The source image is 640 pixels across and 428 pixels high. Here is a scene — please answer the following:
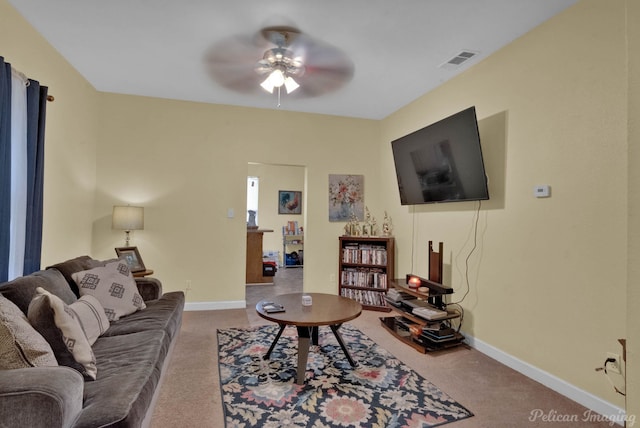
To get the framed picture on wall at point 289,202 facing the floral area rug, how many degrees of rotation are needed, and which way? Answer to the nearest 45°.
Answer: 0° — it already faces it

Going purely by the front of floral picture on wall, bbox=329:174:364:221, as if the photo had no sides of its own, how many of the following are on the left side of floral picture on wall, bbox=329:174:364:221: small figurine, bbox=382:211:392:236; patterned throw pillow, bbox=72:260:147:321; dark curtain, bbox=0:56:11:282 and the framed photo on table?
1

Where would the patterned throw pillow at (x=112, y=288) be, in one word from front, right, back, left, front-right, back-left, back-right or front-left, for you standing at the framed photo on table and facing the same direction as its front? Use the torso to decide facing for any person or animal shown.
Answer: front-right

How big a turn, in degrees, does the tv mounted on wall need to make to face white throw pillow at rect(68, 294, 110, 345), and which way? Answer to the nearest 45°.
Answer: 0° — it already faces it

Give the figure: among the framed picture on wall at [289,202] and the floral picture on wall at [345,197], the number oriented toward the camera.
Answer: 2

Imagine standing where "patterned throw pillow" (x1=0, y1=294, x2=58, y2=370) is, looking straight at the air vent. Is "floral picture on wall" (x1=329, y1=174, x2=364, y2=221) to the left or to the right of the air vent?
left

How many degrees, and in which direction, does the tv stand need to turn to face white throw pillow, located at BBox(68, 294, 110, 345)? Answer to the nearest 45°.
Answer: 0° — it already faces it

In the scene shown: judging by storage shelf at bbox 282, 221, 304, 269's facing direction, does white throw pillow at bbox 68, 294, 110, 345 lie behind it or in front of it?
in front

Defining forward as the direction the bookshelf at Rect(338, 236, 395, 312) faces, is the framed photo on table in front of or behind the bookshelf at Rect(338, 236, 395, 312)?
in front

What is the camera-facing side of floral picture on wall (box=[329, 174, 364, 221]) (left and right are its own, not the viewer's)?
front

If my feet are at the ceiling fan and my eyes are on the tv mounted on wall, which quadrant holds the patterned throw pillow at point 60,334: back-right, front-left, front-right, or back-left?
back-right

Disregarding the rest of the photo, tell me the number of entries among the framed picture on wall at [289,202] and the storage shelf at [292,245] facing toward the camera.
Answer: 2

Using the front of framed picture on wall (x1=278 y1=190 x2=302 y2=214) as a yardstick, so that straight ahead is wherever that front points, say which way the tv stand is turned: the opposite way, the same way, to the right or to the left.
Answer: to the right

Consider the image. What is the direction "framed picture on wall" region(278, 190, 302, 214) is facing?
toward the camera

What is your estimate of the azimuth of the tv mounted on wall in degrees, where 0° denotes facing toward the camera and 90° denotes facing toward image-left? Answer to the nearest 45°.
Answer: approximately 45°

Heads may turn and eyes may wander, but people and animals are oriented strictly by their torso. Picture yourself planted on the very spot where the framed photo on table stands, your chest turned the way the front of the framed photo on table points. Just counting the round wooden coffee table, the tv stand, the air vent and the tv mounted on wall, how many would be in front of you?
4

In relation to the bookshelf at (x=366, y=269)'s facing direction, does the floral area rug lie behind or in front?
in front
